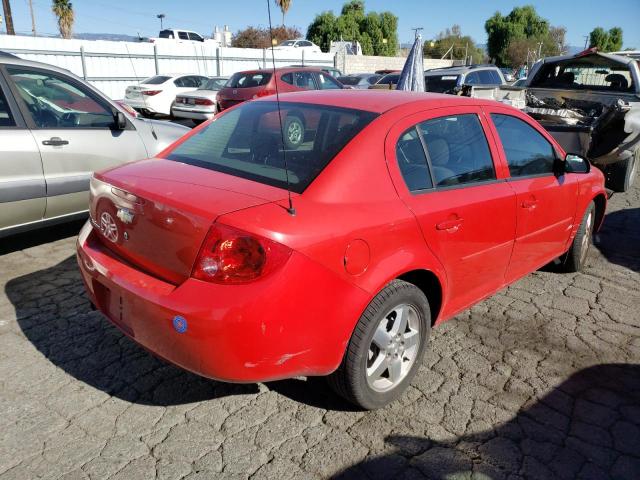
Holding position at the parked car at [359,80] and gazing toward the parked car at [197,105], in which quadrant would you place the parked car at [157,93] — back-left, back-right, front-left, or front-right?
front-right

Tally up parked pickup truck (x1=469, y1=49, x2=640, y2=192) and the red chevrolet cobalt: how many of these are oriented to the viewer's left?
0

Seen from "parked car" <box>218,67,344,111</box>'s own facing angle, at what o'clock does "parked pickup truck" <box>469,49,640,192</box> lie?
"parked pickup truck" <box>469,49,640,192</box> is roughly at 3 o'clock from "parked car" <box>218,67,344,111</box>.

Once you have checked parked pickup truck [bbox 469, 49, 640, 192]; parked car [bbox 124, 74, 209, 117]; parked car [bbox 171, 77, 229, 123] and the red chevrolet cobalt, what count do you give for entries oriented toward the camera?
0

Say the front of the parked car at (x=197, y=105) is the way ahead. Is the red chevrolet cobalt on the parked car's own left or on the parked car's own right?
on the parked car's own right

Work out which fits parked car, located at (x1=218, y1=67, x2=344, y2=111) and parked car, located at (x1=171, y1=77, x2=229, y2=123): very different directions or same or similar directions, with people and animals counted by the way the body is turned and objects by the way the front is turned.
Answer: same or similar directions

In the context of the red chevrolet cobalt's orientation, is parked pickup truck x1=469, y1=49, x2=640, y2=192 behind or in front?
in front

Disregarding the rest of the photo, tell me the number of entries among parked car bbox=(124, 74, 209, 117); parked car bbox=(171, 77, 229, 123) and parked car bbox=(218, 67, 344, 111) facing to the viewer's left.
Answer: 0

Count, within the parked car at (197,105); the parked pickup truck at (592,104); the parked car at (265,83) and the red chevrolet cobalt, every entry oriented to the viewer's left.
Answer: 0

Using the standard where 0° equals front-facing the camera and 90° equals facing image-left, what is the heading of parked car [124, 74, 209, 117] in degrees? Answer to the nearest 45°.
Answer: approximately 225°

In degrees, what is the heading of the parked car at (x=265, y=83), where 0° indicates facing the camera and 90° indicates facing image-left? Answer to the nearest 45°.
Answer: approximately 225°

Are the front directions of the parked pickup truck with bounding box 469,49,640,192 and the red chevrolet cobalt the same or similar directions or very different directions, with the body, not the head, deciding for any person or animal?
same or similar directions
